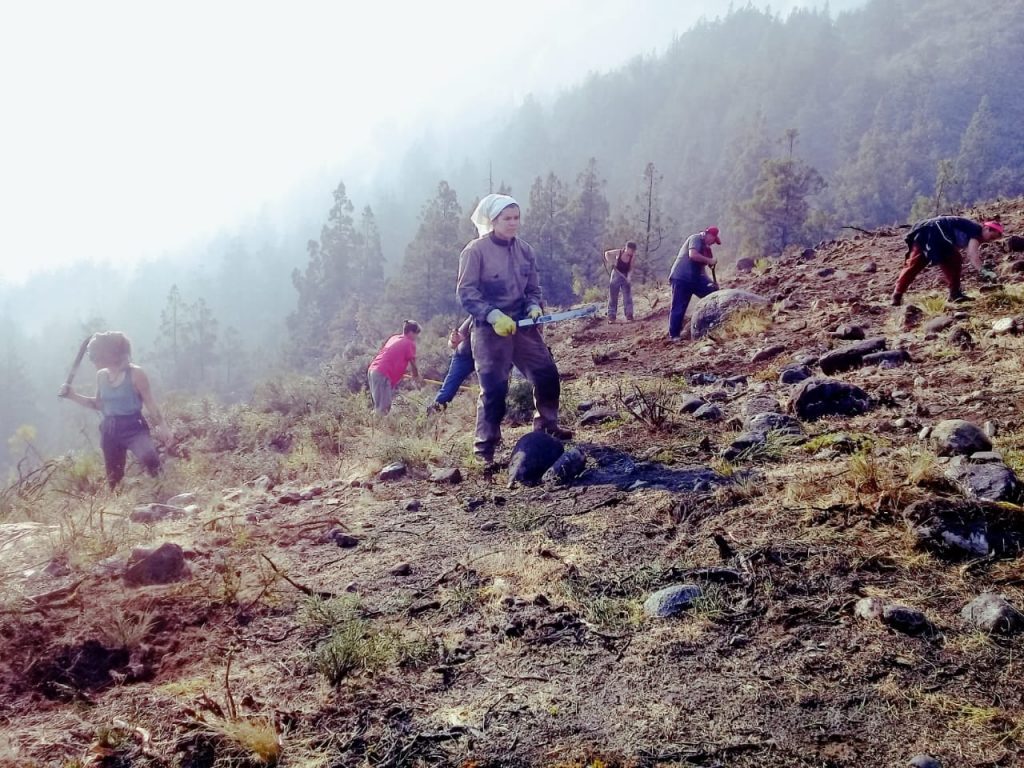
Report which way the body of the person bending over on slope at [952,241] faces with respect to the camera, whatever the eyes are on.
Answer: to the viewer's right

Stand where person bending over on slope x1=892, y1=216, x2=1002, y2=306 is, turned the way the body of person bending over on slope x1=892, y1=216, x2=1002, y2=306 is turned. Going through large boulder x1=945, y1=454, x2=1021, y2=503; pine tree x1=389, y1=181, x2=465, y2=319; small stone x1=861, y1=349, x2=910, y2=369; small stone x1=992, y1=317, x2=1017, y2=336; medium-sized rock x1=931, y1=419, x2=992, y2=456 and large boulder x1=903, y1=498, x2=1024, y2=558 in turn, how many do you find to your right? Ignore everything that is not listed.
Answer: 5

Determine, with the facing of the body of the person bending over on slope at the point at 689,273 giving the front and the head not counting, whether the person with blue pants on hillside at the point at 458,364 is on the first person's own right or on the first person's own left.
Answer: on the first person's own right

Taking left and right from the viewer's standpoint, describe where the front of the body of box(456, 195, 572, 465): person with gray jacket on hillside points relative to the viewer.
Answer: facing the viewer and to the right of the viewer

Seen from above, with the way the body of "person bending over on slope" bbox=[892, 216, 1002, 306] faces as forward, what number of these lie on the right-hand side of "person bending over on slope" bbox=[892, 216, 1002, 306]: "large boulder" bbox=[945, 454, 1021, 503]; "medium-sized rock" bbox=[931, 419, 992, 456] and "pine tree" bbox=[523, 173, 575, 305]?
2

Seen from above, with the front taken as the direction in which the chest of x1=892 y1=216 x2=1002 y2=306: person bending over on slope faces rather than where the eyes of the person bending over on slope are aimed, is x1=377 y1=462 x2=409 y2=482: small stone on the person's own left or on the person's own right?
on the person's own right

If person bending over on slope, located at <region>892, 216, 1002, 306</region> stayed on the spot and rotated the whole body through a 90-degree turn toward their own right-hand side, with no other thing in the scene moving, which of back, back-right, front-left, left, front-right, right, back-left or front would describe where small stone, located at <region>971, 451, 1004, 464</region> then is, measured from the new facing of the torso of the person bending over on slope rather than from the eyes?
front
